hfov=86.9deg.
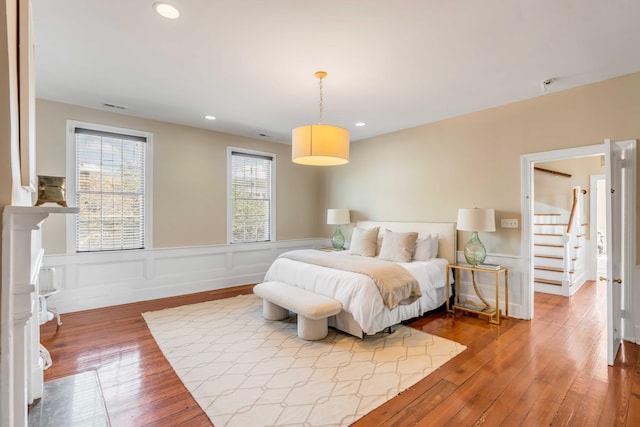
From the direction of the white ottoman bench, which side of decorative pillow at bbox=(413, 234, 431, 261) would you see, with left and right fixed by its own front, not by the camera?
front

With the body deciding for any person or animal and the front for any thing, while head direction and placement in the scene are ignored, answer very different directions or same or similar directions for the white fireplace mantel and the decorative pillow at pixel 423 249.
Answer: very different directions

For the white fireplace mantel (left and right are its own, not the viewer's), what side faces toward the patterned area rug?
front

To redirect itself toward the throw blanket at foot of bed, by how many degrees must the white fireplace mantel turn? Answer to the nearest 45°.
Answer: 0° — it already faces it

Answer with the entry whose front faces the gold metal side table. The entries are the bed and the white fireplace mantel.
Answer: the white fireplace mantel

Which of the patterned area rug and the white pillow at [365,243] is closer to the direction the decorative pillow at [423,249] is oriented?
the patterned area rug

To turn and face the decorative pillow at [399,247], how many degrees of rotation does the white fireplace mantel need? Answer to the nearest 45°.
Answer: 0° — it already faces it

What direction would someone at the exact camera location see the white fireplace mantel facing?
facing to the right of the viewer

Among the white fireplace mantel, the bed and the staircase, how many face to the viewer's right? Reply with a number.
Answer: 1

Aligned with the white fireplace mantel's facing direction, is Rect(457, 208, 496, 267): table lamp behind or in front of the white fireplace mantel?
in front

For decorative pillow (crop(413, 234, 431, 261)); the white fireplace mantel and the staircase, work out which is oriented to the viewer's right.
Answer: the white fireplace mantel

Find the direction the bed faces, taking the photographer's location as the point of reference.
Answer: facing the viewer and to the left of the viewer
